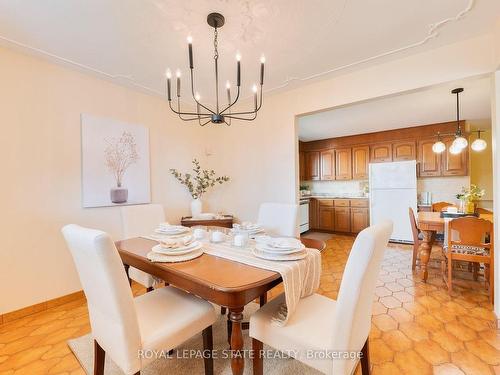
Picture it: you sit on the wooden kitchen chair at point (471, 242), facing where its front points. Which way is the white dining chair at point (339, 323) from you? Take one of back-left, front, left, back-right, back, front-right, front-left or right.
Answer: back-left

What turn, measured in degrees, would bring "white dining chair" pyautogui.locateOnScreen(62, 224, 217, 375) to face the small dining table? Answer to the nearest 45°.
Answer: approximately 45° to its right

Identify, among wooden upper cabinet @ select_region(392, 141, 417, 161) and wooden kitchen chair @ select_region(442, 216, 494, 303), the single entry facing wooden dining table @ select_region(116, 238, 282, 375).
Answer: the wooden upper cabinet

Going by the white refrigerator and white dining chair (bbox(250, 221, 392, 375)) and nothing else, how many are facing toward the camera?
1

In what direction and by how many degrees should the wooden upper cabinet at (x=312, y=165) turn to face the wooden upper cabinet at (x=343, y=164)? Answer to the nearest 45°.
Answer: approximately 45° to its left
